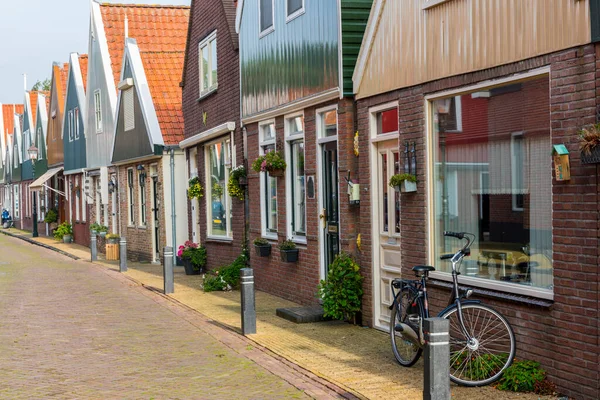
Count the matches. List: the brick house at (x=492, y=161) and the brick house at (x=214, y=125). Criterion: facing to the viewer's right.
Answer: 0

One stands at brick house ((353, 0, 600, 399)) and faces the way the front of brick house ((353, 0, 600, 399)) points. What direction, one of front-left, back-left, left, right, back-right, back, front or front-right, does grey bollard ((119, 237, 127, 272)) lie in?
right

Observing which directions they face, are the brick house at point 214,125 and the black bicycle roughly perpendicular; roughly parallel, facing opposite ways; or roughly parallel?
roughly perpendicular

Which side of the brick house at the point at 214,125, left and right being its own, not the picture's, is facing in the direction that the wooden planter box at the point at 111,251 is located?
right

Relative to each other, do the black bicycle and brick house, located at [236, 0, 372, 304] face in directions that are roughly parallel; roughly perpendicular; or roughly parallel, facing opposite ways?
roughly perpendicular

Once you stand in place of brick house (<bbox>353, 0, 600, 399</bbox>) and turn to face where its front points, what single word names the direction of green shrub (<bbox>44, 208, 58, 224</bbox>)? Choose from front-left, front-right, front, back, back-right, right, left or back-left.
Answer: right

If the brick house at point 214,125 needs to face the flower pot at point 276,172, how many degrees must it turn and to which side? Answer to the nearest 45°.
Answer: approximately 45° to its left

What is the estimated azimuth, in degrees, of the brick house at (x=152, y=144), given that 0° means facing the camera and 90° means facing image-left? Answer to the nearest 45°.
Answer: approximately 45°
